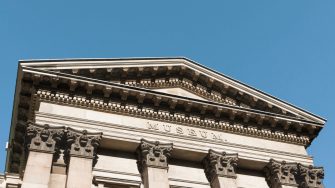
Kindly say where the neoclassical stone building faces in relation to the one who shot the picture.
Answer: facing the viewer and to the right of the viewer
